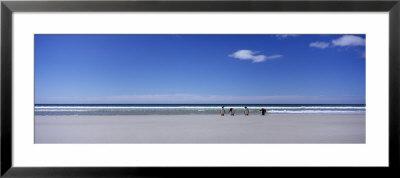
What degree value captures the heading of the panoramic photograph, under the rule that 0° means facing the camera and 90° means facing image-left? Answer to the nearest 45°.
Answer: approximately 0°
